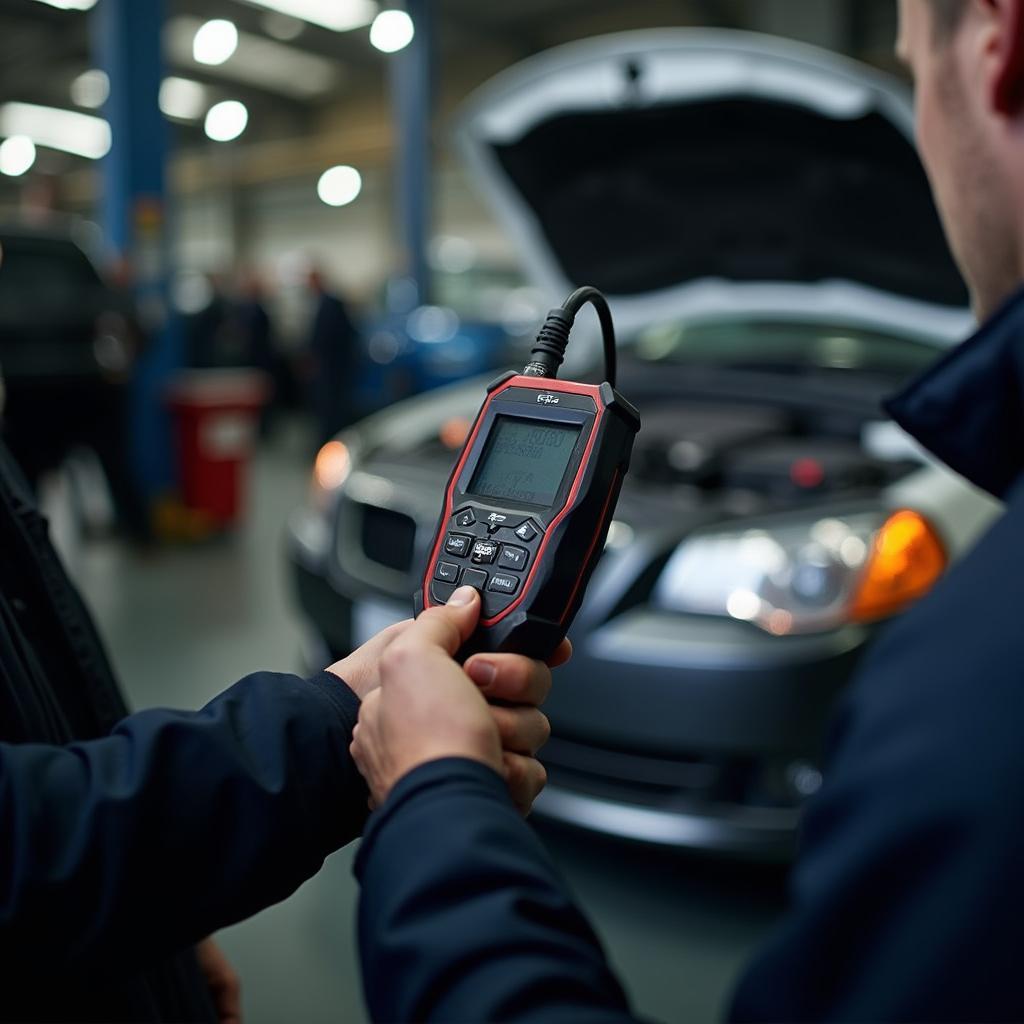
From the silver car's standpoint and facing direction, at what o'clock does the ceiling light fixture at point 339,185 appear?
The ceiling light fixture is roughly at 4 o'clock from the silver car.

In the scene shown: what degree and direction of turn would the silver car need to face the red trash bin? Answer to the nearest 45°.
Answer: approximately 90° to its right

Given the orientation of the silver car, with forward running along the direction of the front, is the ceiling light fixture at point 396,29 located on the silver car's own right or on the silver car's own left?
on the silver car's own right

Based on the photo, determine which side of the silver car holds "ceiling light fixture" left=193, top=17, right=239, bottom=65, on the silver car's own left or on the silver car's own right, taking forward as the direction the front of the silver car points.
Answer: on the silver car's own right

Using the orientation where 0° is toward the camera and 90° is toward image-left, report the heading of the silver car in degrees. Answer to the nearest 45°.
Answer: approximately 45°

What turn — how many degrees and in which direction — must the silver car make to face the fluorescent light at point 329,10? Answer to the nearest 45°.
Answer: approximately 135° to its right

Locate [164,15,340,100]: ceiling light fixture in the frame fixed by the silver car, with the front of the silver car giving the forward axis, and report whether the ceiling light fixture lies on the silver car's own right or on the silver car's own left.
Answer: on the silver car's own right
